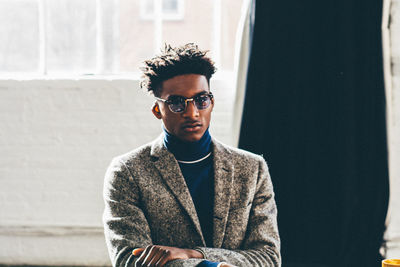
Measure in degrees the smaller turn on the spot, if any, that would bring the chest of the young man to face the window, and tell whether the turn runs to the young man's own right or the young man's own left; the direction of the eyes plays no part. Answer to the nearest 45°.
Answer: approximately 180°

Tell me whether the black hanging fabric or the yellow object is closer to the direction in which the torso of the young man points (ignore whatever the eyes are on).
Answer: the yellow object

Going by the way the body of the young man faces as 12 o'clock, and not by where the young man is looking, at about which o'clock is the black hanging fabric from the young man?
The black hanging fabric is roughly at 7 o'clock from the young man.

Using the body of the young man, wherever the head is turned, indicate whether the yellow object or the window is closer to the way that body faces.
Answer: the yellow object

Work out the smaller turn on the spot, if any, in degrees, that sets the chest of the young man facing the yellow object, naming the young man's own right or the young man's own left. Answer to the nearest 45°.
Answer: approximately 45° to the young man's own left

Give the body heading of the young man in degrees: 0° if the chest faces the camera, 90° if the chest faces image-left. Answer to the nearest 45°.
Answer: approximately 0°
